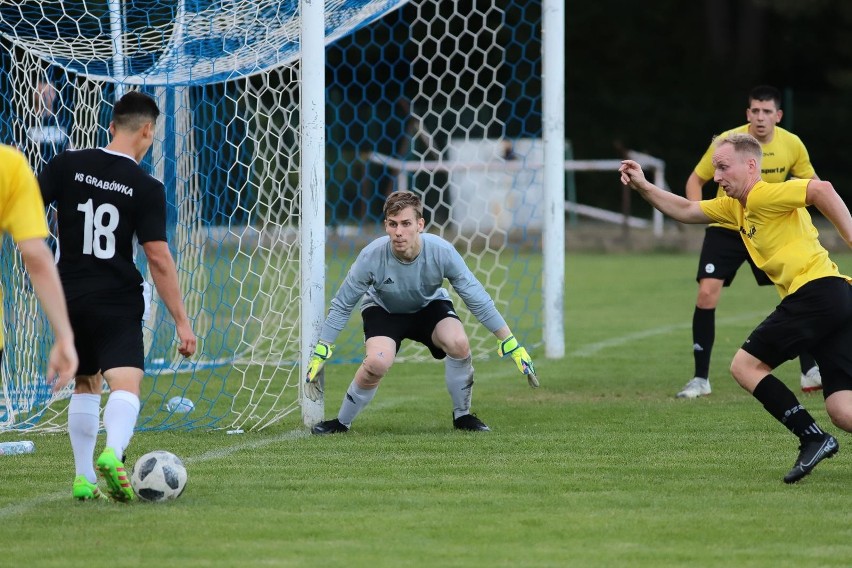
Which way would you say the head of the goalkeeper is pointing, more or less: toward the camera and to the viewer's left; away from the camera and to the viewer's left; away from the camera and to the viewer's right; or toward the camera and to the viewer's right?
toward the camera and to the viewer's left

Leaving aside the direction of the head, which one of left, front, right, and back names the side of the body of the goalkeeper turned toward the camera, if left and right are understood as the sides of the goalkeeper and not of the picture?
front

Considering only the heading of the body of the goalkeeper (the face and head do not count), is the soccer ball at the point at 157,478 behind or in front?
in front
